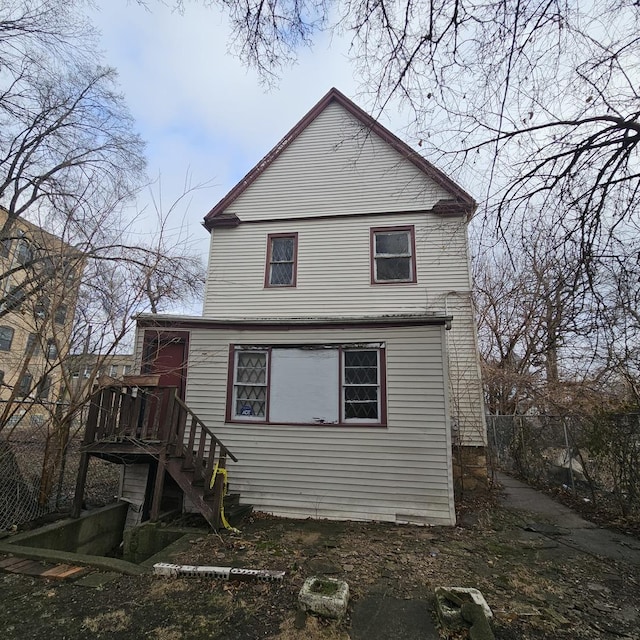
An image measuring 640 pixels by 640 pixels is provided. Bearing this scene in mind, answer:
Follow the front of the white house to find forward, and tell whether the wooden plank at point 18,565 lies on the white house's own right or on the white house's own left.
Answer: on the white house's own right

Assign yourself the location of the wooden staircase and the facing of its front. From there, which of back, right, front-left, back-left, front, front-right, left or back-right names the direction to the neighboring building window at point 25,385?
back

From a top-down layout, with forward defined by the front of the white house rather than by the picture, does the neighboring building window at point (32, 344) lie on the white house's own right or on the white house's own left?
on the white house's own right

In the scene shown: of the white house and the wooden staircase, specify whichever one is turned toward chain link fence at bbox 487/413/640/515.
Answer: the wooden staircase

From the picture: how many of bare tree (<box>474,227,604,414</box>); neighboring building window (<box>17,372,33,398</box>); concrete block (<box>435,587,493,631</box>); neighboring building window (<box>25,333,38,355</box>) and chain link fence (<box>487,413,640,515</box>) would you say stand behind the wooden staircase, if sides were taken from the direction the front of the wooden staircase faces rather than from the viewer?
2

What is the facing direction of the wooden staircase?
to the viewer's right

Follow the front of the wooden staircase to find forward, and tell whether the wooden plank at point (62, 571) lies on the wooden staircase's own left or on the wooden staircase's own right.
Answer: on the wooden staircase's own right

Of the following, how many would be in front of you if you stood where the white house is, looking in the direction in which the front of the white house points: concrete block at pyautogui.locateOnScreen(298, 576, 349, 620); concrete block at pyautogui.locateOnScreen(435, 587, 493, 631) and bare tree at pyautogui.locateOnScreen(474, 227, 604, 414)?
2

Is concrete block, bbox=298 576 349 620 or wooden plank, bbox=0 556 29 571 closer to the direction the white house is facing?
the concrete block

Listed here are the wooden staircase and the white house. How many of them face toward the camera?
1
